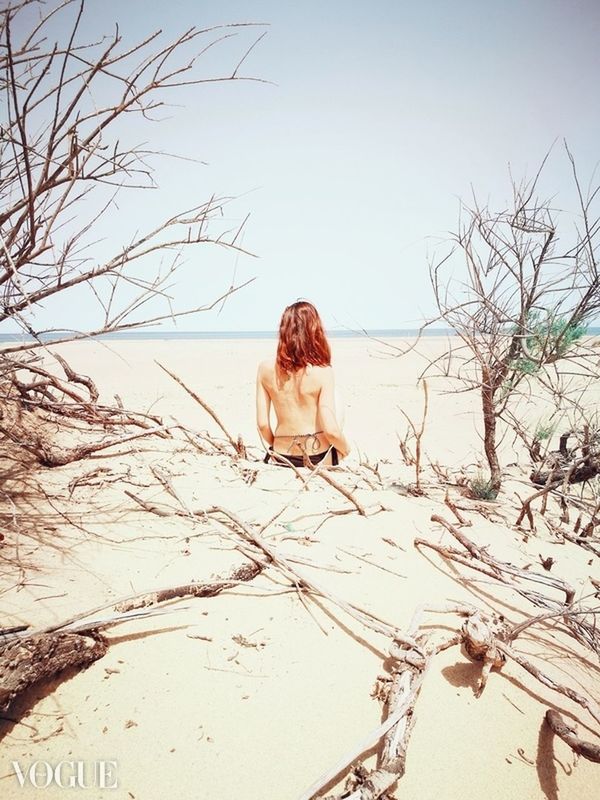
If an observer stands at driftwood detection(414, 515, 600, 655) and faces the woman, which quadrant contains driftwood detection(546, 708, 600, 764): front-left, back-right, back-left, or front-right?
back-left

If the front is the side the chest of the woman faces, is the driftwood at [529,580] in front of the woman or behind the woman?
behind

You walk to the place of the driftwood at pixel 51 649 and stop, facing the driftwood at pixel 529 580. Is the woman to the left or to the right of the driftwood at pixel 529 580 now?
left

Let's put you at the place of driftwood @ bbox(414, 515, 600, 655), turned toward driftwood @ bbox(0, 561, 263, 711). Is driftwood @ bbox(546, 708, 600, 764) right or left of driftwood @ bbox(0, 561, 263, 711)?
left

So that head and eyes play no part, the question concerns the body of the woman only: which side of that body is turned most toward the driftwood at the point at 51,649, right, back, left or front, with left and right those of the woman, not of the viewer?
back

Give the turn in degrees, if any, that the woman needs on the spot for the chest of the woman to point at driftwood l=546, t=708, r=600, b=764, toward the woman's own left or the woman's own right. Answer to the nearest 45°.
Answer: approximately 180°

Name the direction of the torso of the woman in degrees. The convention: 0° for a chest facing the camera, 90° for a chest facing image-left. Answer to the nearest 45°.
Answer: approximately 180°

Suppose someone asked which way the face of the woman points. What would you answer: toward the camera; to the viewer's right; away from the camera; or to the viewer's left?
away from the camera
